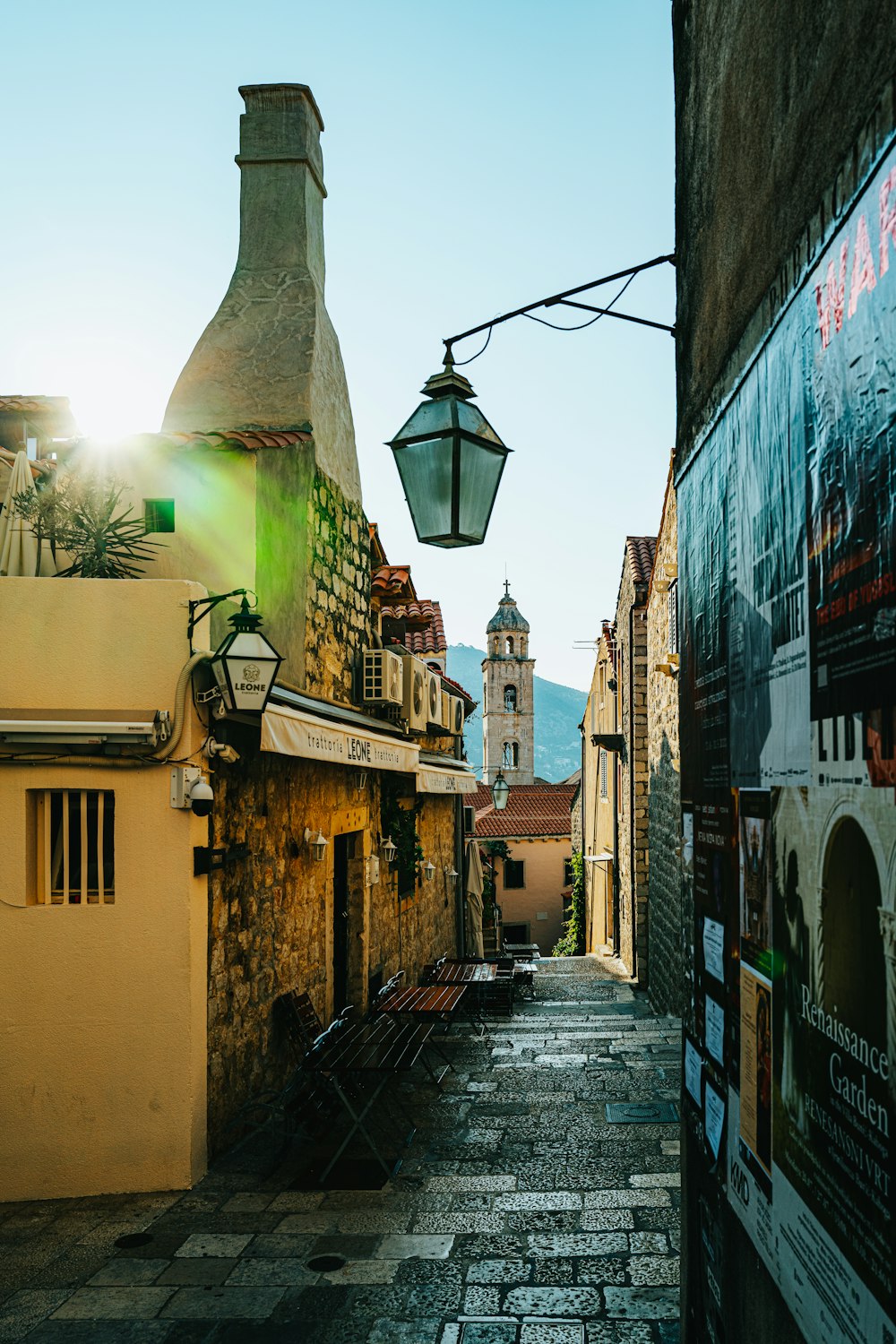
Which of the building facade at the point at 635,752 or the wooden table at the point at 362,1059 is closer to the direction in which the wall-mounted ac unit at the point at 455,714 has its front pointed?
the building facade

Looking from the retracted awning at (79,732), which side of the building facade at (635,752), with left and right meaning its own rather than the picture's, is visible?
left

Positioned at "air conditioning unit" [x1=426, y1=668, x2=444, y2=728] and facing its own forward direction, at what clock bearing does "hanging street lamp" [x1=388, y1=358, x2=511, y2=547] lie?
The hanging street lamp is roughly at 3 o'clock from the air conditioning unit.

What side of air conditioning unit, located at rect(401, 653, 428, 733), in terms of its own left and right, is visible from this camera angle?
right

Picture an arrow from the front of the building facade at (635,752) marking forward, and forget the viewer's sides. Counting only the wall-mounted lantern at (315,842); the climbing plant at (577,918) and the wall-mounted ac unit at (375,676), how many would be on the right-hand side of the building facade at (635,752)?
1

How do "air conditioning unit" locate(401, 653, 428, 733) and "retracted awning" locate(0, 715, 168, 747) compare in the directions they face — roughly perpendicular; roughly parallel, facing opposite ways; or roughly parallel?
roughly perpendicular

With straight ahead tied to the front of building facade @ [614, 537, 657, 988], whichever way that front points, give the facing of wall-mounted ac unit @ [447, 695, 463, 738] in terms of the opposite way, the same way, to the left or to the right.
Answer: the opposite way

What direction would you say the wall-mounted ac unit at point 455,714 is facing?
to the viewer's right

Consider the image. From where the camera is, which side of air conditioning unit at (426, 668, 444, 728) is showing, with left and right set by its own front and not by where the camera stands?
right

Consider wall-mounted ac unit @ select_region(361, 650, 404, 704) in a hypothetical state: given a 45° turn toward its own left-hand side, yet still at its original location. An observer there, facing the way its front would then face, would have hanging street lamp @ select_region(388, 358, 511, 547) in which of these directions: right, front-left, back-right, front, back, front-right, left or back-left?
back-right

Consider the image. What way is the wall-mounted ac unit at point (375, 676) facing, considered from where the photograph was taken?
facing to the right of the viewer
